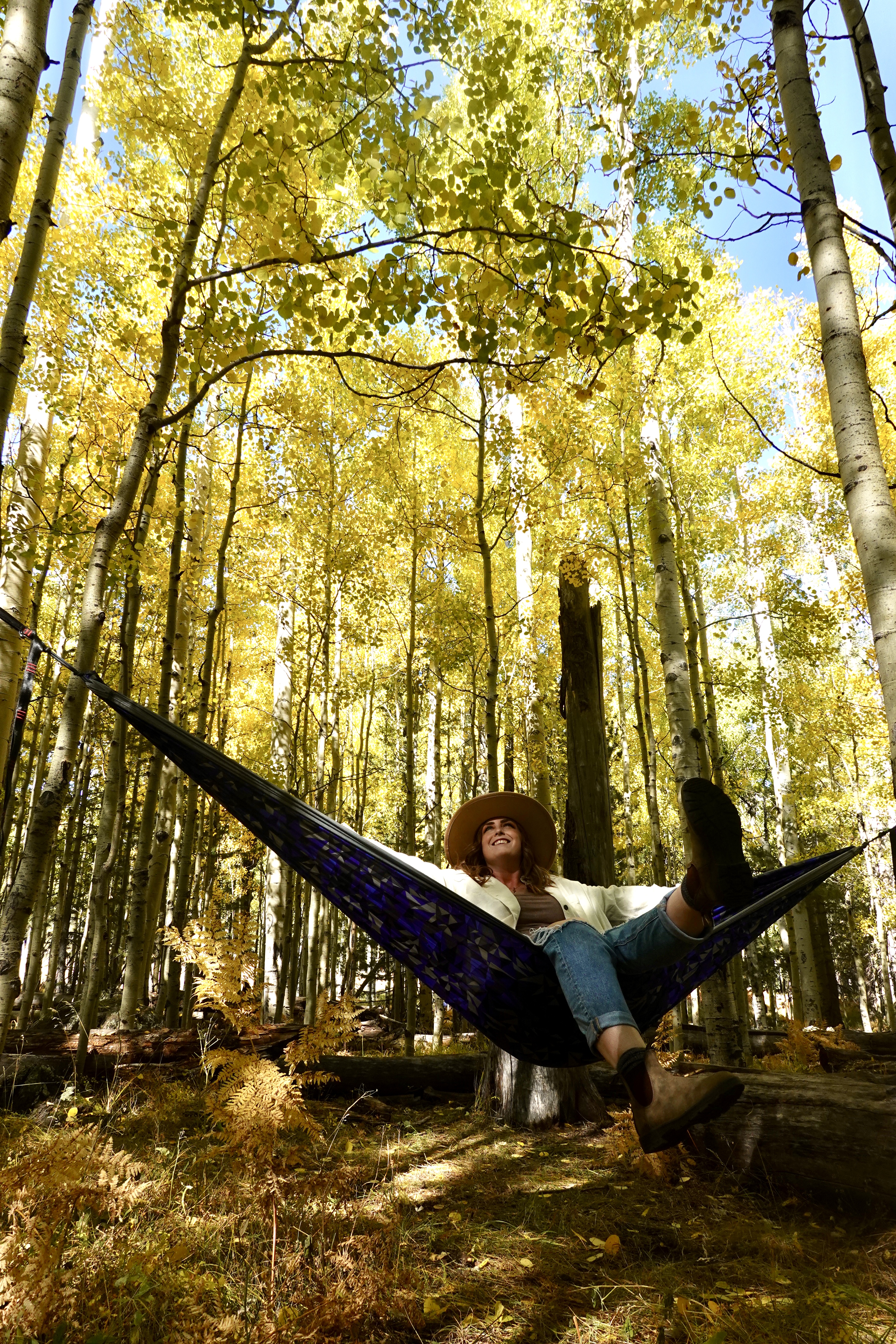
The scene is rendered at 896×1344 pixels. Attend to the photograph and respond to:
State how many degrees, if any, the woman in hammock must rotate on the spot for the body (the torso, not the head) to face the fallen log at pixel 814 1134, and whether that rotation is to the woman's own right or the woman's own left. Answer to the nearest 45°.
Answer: approximately 90° to the woman's own left

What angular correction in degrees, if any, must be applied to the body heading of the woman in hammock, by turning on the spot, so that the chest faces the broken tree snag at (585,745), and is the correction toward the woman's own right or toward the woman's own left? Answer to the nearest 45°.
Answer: approximately 135° to the woman's own left

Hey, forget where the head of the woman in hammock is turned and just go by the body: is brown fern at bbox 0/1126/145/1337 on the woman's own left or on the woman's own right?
on the woman's own right

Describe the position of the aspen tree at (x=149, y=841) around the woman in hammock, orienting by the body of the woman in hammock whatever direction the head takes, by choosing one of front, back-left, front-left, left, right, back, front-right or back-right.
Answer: back

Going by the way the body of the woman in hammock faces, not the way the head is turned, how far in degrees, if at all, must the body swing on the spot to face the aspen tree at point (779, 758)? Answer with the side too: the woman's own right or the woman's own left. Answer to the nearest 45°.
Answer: approximately 135° to the woman's own left

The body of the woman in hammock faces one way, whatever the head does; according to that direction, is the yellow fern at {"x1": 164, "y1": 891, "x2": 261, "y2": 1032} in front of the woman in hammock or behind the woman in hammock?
behind

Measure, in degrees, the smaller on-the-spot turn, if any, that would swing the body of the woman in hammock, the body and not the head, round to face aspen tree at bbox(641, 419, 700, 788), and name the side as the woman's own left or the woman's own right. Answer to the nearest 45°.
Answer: approximately 135° to the woman's own left
